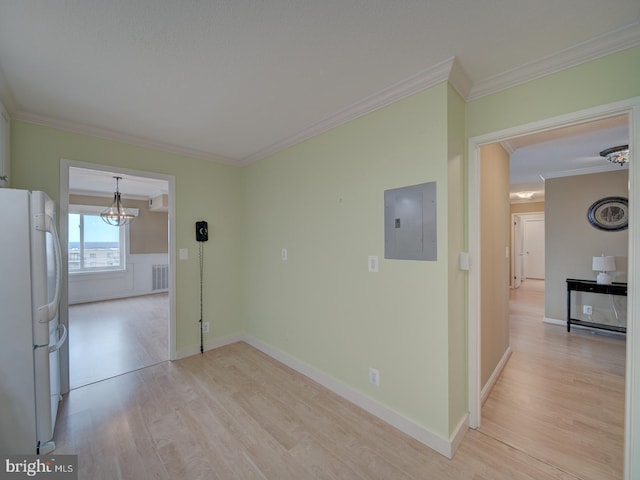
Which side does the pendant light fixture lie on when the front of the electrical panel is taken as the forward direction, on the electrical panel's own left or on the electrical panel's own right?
on the electrical panel's own right

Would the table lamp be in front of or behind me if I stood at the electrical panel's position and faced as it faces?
behind

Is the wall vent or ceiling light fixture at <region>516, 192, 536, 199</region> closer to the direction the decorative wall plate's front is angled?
the wall vent

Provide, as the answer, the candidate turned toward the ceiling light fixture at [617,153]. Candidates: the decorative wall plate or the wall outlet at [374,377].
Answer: the decorative wall plate

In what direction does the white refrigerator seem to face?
to the viewer's right

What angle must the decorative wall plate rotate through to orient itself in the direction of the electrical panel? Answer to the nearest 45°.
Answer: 0° — it already faces it

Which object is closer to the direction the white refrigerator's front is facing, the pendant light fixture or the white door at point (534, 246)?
the white door

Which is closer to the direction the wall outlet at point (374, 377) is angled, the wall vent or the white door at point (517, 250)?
the wall vent

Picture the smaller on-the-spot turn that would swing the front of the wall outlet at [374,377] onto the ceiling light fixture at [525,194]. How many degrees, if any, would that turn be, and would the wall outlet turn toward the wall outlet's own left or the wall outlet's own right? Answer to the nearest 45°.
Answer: approximately 180°

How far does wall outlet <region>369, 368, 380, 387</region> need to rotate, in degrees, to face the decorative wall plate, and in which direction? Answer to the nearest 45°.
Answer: approximately 180°
